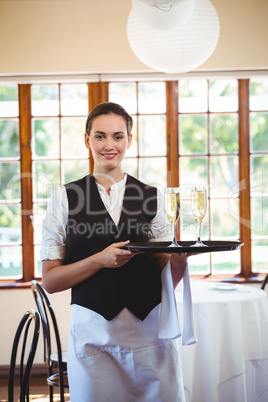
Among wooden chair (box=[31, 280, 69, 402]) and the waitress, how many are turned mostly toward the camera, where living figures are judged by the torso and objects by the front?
1

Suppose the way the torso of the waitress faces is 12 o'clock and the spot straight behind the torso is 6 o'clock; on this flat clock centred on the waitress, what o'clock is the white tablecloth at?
The white tablecloth is roughly at 7 o'clock from the waitress.

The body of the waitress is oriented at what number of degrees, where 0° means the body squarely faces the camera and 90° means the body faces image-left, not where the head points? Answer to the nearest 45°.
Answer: approximately 0°

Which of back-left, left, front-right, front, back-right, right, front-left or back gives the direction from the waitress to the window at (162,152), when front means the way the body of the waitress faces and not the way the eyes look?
back

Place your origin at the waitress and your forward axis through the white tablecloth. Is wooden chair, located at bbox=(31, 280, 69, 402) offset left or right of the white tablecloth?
left

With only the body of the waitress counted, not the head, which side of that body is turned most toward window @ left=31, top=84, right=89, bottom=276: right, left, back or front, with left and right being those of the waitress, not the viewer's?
back

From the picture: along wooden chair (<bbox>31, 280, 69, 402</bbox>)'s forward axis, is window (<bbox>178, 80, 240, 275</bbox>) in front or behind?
in front

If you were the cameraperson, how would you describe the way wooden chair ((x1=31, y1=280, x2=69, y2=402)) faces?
facing away from the viewer and to the right of the viewer

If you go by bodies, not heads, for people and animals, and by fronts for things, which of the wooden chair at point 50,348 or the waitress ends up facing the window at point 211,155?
the wooden chair
